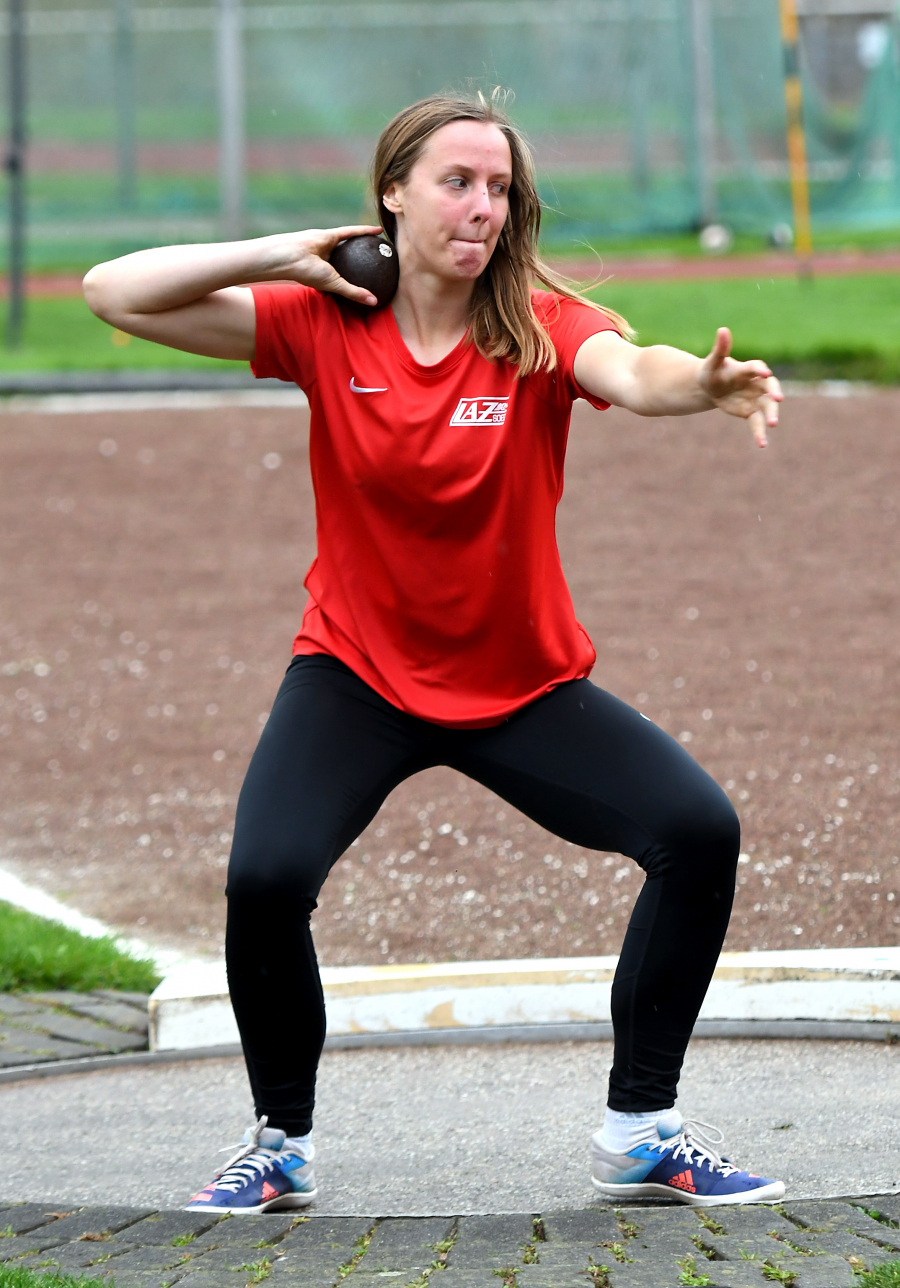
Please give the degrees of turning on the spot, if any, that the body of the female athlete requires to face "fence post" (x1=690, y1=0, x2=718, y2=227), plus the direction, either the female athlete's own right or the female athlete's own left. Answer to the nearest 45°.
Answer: approximately 180°

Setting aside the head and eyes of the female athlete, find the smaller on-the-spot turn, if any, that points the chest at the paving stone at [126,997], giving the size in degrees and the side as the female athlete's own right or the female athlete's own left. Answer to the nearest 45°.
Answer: approximately 135° to the female athlete's own right

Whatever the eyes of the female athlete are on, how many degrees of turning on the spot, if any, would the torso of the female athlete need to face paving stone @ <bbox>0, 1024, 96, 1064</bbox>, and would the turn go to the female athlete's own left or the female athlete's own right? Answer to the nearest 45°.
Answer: approximately 135° to the female athlete's own right

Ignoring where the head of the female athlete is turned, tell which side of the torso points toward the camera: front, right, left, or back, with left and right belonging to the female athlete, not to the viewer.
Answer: front

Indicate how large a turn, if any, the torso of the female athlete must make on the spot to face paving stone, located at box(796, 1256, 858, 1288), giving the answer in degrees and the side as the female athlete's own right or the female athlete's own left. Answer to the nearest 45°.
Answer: approximately 45° to the female athlete's own left

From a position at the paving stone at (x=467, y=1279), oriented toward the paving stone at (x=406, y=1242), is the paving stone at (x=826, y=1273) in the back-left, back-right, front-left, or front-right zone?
back-right
